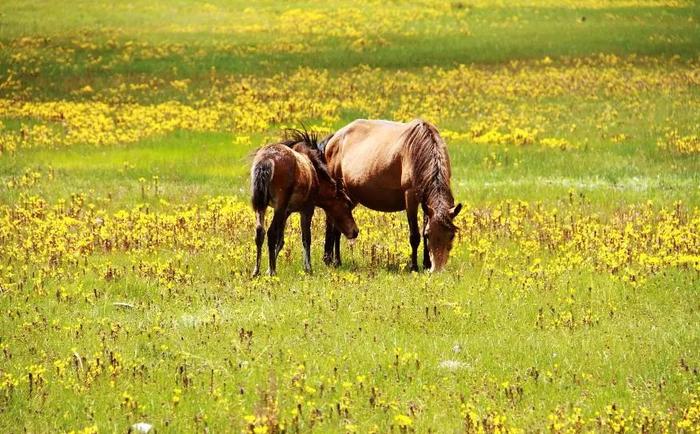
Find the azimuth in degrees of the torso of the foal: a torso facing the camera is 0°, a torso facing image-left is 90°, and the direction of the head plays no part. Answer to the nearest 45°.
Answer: approximately 225°

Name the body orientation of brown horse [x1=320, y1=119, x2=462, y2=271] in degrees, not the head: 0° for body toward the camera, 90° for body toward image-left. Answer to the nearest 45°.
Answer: approximately 315°
